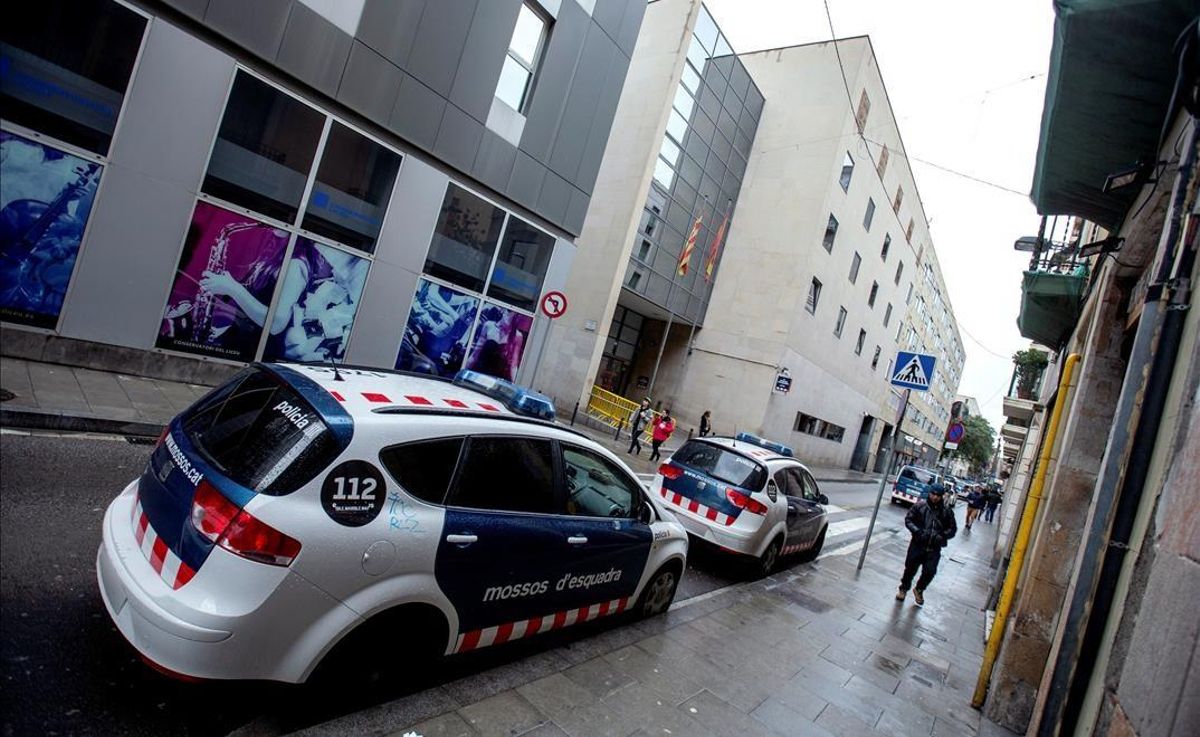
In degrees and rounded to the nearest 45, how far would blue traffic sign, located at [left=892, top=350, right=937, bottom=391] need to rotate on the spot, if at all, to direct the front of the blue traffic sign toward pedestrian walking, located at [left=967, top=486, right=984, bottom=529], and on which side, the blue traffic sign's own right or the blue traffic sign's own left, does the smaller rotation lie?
approximately 180°

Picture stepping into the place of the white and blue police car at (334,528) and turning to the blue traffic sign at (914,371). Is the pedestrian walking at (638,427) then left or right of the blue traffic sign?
left

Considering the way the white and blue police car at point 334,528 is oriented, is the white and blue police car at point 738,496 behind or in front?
in front

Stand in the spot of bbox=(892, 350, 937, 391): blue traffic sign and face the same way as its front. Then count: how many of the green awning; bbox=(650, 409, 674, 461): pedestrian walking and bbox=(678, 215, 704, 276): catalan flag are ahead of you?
1

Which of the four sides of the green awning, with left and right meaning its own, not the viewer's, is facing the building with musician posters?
front

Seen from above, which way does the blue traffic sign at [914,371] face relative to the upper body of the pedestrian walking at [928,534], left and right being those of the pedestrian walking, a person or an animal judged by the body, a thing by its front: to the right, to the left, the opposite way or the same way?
the same way

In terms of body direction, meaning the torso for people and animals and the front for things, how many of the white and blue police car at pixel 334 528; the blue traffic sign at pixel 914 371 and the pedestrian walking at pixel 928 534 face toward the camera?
2

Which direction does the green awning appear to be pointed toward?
to the viewer's left

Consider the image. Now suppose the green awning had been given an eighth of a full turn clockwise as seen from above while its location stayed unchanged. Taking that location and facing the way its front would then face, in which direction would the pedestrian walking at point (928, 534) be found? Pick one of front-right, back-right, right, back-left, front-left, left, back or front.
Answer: front-right

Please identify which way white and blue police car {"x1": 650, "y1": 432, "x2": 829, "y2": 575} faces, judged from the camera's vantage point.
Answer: facing away from the viewer and to the right of the viewer

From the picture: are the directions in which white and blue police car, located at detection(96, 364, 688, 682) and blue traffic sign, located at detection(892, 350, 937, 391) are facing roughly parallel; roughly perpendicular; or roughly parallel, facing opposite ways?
roughly parallel, facing opposite ways

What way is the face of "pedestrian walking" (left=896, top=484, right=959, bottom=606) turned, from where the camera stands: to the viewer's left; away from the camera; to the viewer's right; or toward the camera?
toward the camera

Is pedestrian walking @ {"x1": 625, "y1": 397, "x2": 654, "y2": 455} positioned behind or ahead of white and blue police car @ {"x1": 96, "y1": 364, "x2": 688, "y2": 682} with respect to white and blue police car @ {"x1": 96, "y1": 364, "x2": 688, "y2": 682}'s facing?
ahead

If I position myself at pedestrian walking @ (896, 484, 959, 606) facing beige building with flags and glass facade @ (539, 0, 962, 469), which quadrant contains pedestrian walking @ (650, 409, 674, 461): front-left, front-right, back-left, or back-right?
front-left

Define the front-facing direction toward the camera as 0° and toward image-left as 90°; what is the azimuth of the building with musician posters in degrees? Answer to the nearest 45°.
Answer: approximately 315°

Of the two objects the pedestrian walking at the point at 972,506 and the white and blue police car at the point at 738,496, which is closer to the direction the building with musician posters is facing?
the white and blue police car

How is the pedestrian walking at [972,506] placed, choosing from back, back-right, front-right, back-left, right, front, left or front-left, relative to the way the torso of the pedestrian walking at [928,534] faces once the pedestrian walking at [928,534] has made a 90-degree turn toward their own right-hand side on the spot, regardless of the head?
right

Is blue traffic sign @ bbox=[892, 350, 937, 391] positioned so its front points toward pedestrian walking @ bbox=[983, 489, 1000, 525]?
no
